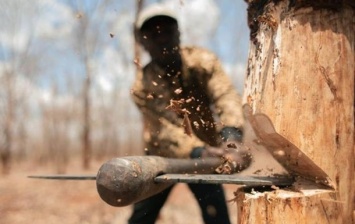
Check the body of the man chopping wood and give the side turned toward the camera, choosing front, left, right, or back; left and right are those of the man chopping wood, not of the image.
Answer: front

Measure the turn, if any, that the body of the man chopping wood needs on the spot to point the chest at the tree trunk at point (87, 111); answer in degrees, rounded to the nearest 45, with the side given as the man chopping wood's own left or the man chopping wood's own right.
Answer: approximately 180°

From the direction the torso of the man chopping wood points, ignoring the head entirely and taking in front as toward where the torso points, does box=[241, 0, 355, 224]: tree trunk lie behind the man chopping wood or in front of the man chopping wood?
in front
